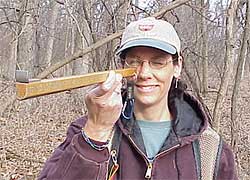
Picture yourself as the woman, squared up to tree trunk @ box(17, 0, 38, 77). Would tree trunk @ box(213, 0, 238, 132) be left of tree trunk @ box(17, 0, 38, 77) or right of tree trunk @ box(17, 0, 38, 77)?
right

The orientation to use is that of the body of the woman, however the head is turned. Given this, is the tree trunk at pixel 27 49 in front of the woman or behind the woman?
behind

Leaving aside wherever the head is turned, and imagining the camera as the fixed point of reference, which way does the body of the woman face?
toward the camera

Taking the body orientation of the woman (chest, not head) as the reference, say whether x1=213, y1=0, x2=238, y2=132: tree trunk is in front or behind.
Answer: behind
